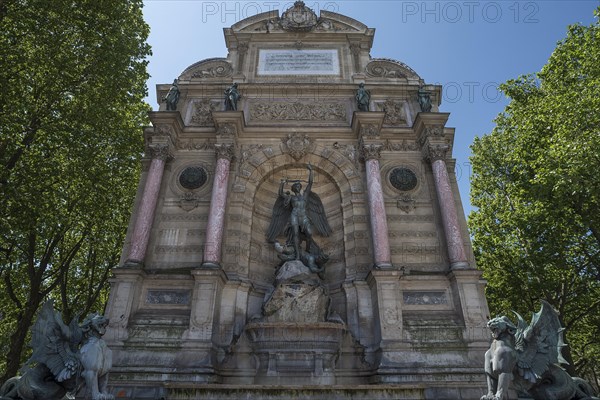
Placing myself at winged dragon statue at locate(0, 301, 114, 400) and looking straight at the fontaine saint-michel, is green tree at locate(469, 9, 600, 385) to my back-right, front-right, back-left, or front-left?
front-right

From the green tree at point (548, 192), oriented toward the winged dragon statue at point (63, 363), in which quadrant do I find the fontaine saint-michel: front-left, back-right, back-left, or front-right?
front-right

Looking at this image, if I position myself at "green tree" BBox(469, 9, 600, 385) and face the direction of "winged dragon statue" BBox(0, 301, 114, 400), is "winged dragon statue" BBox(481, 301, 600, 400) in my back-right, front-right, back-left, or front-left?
front-left

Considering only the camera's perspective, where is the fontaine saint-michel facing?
facing the viewer

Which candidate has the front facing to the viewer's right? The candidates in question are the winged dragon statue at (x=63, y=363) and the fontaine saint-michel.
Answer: the winged dragon statue

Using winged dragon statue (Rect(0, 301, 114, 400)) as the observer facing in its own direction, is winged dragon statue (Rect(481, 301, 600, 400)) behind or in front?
in front

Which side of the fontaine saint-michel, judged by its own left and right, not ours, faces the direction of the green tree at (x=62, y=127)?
right

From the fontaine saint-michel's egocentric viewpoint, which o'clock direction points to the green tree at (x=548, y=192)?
The green tree is roughly at 9 o'clock from the fontaine saint-michel.

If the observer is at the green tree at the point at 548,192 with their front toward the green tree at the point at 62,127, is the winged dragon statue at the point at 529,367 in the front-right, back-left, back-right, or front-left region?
front-left
